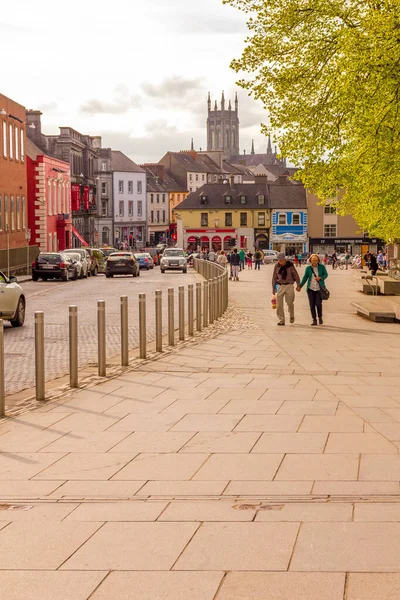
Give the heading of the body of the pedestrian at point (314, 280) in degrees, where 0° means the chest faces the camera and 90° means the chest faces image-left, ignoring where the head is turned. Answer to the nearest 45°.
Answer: approximately 0°

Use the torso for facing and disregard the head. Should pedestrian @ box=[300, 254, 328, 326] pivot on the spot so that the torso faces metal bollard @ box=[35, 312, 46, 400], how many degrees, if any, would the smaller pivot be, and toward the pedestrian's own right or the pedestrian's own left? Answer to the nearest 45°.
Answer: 0° — they already face it

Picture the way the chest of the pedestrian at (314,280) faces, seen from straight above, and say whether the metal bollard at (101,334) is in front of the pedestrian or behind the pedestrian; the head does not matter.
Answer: in front
